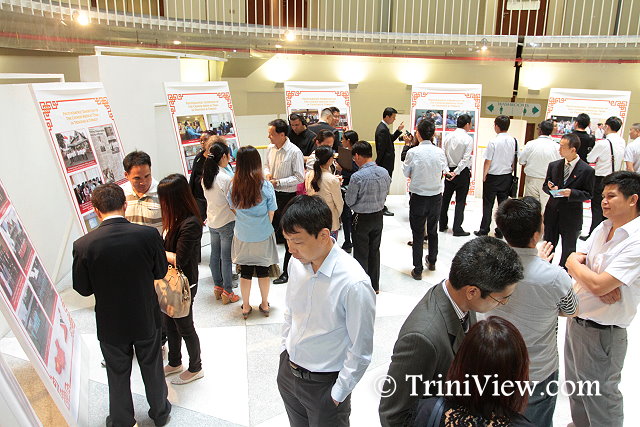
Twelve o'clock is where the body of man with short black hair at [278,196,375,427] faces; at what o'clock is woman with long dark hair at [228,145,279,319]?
The woman with long dark hair is roughly at 4 o'clock from the man with short black hair.

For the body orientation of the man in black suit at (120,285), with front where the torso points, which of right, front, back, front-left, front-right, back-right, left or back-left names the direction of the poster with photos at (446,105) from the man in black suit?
front-right

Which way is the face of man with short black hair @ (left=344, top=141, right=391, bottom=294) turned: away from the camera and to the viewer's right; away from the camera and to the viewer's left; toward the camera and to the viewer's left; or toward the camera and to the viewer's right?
away from the camera and to the viewer's left

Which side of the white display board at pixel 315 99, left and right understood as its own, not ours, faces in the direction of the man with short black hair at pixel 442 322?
front

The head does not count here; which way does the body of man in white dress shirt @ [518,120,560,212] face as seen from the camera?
away from the camera

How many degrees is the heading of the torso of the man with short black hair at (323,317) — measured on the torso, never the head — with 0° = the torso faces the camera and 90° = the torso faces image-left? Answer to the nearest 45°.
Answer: approximately 45°

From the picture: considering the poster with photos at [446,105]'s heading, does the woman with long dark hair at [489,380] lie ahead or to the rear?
ahead

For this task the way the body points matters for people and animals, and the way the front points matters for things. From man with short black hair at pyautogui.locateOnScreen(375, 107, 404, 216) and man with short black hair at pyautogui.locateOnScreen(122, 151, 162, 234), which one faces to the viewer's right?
man with short black hair at pyautogui.locateOnScreen(375, 107, 404, 216)

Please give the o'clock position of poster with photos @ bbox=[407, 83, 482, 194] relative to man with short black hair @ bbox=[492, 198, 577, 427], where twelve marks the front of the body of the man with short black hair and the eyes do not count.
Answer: The poster with photos is roughly at 10 o'clock from the man with short black hair.

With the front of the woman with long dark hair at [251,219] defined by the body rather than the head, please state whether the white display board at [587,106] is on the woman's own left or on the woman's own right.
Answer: on the woman's own right

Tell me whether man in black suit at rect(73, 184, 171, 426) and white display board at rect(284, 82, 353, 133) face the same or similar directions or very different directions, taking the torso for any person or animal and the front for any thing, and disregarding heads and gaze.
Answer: very different directions

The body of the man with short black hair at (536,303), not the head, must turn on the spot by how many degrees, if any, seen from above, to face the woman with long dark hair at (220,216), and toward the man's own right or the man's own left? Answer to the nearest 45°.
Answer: approximately 90° to the man's own left
